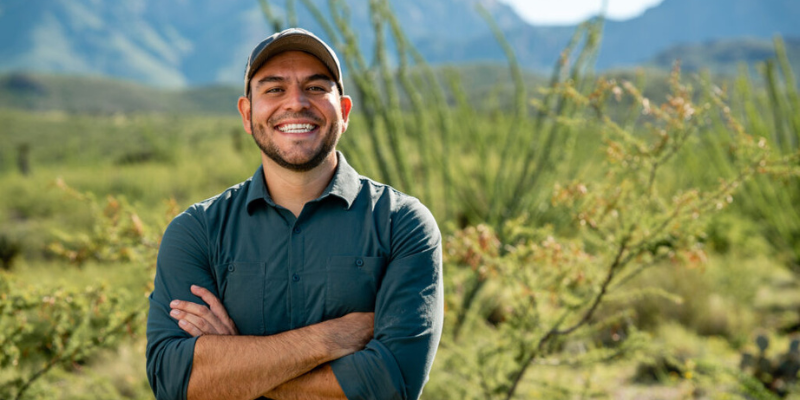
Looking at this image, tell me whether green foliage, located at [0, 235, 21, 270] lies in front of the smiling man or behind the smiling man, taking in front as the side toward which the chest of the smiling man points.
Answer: behind

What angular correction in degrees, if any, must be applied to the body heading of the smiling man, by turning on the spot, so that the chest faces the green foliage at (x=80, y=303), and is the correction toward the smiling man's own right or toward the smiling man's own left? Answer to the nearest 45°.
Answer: approximately 135° to the smiling man's own right

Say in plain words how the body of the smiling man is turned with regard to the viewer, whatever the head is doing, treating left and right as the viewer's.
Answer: facing the viewer

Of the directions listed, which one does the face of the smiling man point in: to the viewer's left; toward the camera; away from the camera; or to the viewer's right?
toward the camera
